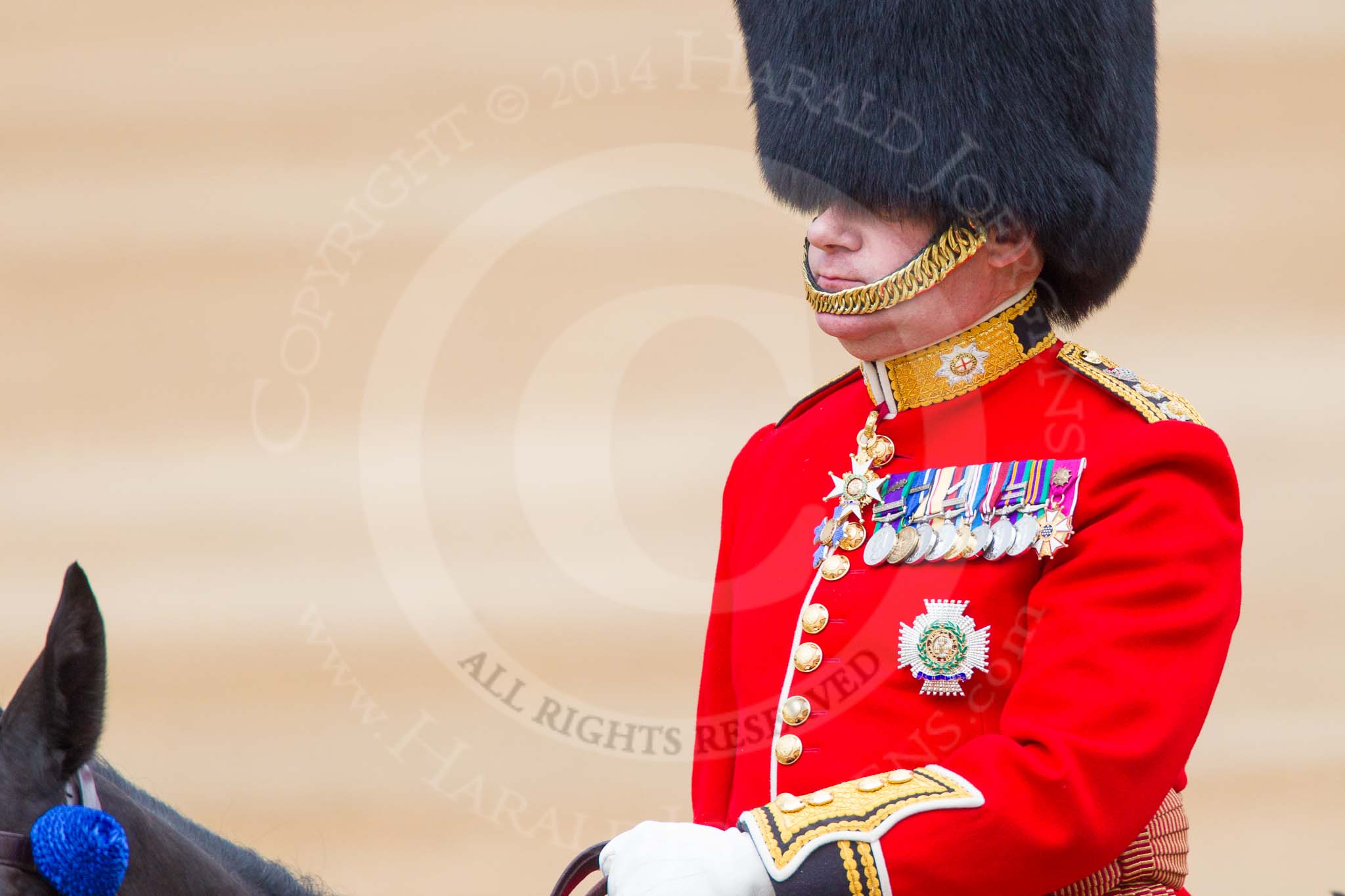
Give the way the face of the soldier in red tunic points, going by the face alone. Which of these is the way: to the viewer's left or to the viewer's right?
to the viewer's left

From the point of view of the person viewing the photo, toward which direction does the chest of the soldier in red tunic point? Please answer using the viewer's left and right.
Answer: facing the viewer and to the left of the viewer
